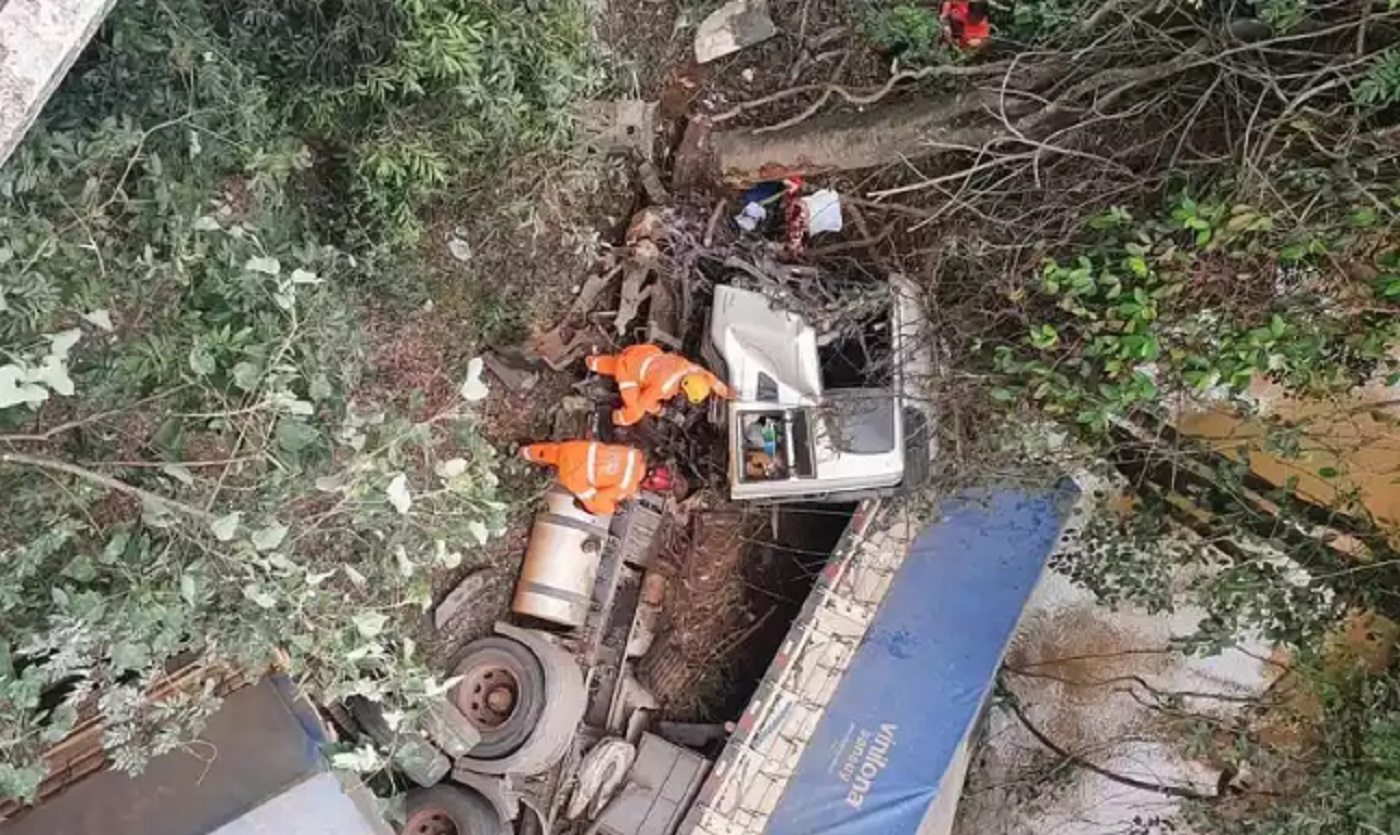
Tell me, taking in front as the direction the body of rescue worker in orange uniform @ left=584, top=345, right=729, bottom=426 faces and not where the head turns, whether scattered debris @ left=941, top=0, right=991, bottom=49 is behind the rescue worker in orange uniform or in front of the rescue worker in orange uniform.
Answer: in front

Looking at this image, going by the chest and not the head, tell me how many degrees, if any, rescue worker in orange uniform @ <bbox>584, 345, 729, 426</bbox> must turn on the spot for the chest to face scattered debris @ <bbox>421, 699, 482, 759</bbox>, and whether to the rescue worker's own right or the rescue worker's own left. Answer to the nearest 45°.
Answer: approximately 135° to the rescue worker's own right

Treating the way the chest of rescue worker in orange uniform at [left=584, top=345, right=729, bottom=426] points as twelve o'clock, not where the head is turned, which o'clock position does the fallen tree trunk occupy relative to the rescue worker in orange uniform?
The fallen tree trunk is roughly at 11 o'clock from the rescue worker in orange uniform.

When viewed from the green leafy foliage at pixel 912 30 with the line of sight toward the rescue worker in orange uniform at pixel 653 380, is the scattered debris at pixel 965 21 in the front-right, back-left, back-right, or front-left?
back-left

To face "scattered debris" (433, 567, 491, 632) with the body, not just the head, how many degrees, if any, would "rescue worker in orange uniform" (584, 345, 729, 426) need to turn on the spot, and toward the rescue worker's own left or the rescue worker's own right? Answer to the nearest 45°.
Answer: approximately 180°

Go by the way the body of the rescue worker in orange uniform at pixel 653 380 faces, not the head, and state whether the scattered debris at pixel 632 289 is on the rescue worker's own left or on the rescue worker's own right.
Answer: on the rescue worker's own left

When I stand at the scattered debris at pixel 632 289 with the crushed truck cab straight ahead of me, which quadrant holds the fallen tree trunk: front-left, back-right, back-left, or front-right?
front-left

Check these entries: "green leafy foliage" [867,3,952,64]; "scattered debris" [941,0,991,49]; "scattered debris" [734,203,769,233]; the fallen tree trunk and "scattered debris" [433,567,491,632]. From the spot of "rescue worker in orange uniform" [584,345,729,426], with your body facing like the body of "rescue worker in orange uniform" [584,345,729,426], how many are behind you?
1

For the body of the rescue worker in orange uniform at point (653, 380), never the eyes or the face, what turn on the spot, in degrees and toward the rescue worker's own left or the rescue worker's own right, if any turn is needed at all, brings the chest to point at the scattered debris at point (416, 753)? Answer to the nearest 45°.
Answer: approximately 135° to the rescue worker's own right

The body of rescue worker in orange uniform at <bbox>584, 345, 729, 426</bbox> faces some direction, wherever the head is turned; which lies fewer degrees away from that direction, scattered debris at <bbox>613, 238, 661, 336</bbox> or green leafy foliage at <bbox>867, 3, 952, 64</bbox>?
the green leafy foliage

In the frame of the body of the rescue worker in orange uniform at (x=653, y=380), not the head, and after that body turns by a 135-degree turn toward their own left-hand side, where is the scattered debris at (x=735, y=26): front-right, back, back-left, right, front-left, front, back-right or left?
right

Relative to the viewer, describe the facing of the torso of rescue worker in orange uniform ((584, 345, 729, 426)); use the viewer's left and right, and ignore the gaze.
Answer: facing to the right of the viewer

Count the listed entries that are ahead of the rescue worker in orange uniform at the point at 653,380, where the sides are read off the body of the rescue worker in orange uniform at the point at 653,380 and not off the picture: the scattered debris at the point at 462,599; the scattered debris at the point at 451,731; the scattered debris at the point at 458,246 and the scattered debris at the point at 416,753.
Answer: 0

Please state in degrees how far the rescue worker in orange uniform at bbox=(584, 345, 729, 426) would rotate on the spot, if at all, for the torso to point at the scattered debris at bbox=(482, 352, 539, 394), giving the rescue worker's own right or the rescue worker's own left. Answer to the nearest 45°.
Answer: approximately 135° to the rescue worker's own left
